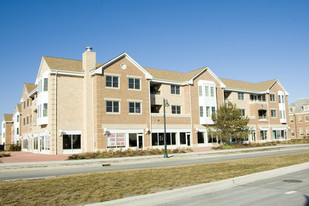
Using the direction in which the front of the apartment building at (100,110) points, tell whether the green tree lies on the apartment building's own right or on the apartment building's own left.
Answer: on the apartment building's own left
